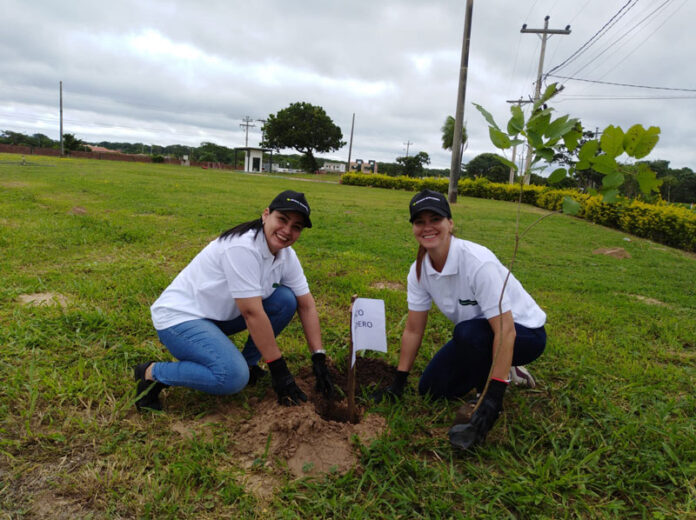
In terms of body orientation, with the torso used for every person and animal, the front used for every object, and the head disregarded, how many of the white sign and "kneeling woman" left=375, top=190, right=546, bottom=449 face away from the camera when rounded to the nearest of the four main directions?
0

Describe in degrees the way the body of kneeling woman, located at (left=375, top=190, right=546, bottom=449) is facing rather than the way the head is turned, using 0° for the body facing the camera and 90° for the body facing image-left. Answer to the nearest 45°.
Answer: approximately 45°

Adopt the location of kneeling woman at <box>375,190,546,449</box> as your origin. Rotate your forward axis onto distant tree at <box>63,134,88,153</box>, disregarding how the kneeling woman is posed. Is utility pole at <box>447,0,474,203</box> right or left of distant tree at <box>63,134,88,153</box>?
right

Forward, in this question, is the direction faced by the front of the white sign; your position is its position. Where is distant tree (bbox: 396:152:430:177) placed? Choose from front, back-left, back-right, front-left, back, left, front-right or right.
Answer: back

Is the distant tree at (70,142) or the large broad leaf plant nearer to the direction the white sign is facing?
the large broad leaf plant

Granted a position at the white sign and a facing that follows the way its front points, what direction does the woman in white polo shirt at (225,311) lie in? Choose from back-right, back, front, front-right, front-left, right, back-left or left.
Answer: right

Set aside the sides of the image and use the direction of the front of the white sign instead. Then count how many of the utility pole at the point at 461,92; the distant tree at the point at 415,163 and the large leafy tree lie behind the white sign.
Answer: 3

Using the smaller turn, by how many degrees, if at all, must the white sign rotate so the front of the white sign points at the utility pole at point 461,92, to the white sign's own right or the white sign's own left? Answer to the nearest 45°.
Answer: approximately 180°
